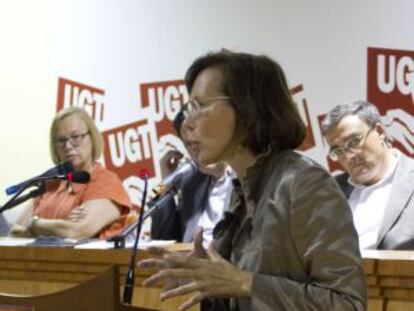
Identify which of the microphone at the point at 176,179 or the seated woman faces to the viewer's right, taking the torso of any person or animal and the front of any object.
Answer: the microphone

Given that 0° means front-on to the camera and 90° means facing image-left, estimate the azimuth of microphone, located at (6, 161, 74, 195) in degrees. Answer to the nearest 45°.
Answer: approximately 270°

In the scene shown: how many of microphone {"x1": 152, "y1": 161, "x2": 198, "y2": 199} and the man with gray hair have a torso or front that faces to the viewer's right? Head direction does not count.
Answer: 1

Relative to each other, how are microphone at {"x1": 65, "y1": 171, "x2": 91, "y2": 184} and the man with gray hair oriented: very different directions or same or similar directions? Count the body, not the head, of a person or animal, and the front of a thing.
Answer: very different directions

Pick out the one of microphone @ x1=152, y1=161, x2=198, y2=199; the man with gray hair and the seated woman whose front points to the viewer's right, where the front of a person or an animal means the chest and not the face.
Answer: the microphone

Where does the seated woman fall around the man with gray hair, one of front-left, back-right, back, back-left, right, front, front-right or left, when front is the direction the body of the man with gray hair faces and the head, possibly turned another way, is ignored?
front-right

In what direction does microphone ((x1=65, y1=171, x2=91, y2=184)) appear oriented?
to the viewer's right

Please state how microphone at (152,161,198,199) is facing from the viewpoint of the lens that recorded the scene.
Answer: facing to the right of the viewer

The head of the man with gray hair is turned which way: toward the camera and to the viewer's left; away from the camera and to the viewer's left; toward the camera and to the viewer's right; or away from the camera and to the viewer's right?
toward the camera and to the viewer's left

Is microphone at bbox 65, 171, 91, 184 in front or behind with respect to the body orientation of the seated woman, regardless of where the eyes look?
in front

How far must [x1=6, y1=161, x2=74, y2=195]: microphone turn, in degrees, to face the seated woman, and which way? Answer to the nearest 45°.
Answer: approximately 90° to its left
